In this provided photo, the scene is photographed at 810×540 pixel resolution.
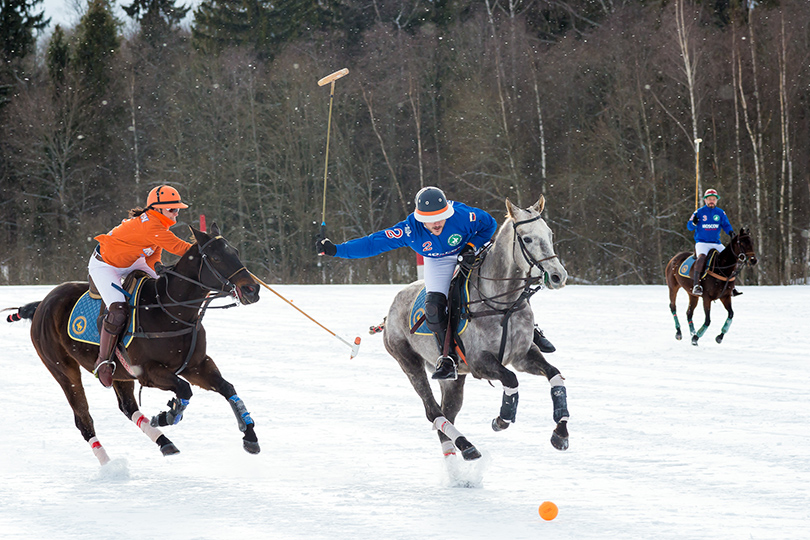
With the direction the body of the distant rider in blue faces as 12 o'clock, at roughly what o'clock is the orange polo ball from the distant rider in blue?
The orange polo ball is roughly at 12 o'clock from the distant rider in blue.

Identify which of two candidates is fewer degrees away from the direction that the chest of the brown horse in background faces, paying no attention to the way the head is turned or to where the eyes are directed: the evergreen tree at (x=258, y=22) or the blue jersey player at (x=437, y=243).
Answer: the blue jersey player

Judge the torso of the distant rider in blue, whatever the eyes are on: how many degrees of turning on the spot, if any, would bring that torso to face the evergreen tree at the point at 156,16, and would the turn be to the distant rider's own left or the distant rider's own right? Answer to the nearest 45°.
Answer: approximately 135° to the distant rider's own right

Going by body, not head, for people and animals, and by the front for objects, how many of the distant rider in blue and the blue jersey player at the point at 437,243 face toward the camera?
2

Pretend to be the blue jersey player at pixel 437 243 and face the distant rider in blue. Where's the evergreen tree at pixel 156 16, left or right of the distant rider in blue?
left

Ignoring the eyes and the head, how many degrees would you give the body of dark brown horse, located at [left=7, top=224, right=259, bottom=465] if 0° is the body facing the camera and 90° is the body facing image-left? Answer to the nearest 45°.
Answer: approximately 315°

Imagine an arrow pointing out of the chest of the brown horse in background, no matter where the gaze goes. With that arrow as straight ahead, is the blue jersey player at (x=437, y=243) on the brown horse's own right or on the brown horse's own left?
on the brown horse's own right
